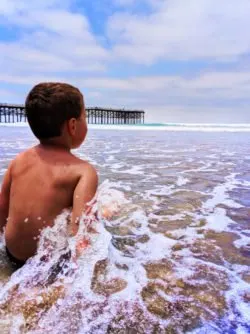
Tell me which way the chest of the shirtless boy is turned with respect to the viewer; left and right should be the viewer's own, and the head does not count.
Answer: facing away from the viewer and to the right of the viewer

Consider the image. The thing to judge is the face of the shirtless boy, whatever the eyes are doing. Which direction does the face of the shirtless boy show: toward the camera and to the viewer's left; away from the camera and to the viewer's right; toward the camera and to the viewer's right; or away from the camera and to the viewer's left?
away from the camera and to the viewer's right
